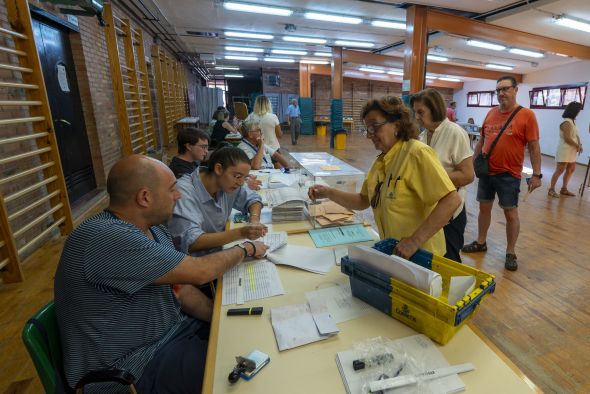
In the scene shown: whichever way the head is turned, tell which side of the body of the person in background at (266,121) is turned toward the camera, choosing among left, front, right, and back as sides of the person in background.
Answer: back

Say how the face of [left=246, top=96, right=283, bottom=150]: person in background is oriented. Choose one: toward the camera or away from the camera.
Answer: away from the camera

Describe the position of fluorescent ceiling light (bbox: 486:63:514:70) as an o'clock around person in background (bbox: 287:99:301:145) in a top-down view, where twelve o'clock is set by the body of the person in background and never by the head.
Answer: The fluorescent ceiling light is roughly at 9 o'clock from the person in background.

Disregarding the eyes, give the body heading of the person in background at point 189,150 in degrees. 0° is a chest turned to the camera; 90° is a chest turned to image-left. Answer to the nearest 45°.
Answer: approximately 270°

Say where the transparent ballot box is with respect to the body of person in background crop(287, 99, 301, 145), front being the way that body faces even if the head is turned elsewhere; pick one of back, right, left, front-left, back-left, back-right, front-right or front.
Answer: front

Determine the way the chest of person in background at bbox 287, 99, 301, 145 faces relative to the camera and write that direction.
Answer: toward the camera

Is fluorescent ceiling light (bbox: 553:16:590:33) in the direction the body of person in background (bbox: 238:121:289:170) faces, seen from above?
no

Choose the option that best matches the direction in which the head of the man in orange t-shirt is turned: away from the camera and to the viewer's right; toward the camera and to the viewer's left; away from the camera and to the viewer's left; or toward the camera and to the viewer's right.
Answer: toward the camera and to the viewer's left

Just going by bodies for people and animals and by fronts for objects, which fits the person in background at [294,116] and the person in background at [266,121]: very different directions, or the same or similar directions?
very different directions

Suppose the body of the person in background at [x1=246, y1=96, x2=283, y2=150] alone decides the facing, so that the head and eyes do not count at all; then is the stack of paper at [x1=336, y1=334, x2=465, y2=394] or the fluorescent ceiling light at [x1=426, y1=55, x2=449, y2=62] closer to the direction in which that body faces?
the fluorescent ceiling light

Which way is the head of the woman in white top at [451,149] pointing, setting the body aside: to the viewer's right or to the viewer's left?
to the viewer's left

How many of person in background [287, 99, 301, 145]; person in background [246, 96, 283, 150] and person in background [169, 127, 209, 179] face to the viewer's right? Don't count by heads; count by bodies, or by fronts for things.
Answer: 1

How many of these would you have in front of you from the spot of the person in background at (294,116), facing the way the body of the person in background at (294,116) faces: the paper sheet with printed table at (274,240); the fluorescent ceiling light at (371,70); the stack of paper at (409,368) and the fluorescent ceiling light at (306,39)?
3

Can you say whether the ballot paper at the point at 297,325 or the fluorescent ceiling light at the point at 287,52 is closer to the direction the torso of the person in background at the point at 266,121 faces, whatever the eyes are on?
the fluorescent ceiling light

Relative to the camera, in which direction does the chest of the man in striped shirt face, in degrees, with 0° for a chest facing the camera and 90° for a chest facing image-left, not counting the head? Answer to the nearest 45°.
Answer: approximately 270°

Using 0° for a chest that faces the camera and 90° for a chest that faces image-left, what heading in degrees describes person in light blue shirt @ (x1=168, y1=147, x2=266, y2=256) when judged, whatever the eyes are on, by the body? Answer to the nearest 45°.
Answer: approximately 315°

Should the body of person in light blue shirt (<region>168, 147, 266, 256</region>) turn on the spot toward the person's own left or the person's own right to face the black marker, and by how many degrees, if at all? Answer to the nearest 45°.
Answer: approximately 45° to the person's own right

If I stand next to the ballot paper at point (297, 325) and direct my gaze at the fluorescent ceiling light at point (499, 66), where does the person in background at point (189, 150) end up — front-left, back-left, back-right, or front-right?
front-left

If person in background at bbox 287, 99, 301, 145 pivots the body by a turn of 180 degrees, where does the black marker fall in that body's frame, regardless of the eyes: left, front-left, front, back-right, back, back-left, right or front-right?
back

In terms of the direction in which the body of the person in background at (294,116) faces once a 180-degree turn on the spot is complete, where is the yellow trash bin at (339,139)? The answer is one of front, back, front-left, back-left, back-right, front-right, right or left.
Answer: back-right
